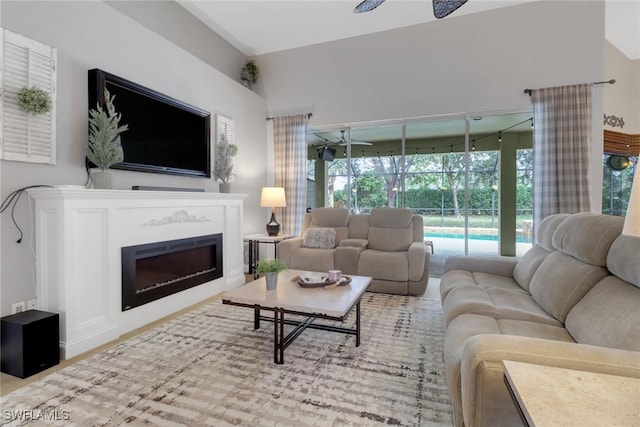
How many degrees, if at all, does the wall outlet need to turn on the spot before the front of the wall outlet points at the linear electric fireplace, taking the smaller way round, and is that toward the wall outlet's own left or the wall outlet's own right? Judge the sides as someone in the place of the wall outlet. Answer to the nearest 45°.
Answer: approximately 45° to the wall outlet's own left

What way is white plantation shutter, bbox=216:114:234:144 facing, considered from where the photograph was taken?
facing the viewer and to the right of the viewer

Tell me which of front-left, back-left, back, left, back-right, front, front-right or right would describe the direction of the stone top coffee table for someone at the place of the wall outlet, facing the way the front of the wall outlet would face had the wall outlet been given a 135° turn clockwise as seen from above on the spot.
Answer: back-left

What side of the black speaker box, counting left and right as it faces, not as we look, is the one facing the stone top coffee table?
front

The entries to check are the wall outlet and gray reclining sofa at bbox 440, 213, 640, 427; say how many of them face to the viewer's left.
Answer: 1

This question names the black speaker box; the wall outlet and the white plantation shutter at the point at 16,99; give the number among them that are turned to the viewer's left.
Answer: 0

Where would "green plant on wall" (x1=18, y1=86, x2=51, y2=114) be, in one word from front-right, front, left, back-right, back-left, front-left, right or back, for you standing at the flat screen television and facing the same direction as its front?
right

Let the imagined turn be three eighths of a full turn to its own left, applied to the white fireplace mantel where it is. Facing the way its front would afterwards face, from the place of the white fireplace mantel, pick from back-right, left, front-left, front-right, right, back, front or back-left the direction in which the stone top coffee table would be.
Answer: back-right
